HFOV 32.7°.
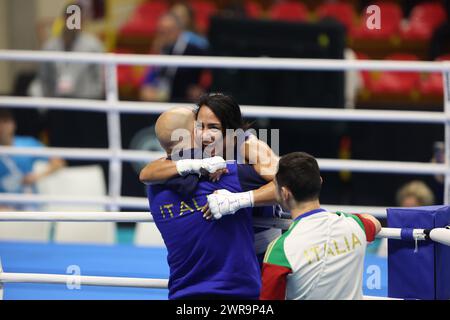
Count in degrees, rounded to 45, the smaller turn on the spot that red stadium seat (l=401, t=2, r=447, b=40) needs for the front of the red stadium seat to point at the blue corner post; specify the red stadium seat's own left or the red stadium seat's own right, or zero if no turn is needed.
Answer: approximately 45° to the red stadium seat's own left

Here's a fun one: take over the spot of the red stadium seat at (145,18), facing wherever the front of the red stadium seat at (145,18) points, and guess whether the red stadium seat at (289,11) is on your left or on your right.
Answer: on your left

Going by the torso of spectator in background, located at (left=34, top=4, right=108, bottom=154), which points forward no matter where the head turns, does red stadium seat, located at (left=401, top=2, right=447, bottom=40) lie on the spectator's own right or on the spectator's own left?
on the spectator's own left

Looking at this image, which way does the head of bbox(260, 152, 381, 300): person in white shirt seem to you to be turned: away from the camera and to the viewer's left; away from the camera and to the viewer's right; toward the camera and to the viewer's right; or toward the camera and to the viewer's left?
away from the camera and to the viewer's left

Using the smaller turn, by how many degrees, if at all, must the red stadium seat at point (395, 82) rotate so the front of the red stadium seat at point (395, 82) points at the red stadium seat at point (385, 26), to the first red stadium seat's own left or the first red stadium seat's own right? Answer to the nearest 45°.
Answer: approximately 135° to the first red stadium seat's own right

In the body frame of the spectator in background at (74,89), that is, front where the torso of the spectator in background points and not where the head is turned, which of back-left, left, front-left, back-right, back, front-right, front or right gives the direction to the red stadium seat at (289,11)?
back-left

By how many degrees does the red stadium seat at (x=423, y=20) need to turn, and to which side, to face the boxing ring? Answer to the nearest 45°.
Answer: approximately 45° to its left

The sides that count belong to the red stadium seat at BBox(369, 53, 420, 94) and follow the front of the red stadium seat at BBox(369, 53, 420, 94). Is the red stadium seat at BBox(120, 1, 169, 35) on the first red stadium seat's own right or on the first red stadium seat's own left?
on the first red stadium seat's own right
